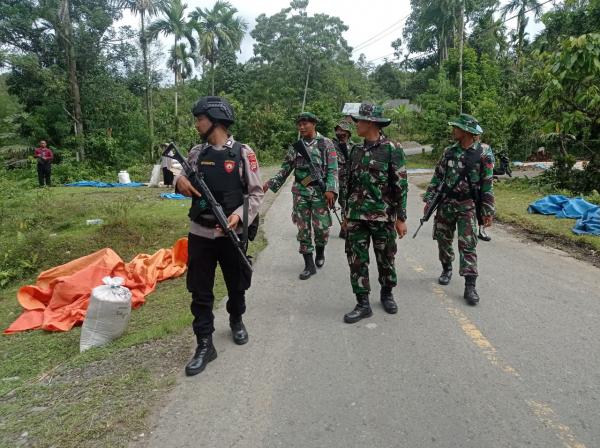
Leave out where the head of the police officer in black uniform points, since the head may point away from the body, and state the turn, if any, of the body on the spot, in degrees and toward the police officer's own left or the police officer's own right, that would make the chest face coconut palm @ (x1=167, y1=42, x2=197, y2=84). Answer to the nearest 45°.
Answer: approximately 135° to the police officer's own right

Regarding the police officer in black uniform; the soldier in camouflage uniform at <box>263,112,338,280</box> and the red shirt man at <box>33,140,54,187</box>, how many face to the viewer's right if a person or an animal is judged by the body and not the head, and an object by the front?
0

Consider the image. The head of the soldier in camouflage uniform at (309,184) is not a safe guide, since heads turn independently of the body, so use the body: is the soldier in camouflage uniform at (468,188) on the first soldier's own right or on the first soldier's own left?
on the first soldier's own left

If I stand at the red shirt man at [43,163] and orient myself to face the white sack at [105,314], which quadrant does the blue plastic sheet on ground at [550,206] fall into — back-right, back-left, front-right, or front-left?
front-left

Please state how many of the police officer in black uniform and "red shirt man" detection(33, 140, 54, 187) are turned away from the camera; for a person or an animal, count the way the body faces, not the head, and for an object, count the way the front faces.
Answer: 0

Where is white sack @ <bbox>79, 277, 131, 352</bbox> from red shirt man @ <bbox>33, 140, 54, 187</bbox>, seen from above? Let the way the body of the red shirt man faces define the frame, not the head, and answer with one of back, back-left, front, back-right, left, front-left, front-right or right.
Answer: front

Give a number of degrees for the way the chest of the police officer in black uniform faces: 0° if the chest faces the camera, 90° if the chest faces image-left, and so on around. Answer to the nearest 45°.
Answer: approximately 45°

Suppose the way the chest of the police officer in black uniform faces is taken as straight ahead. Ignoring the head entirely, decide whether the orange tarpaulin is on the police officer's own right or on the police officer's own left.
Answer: on the police officer's own right

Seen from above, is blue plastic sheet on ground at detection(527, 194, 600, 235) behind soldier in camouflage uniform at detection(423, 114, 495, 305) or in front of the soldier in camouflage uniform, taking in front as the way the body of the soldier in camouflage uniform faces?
behind

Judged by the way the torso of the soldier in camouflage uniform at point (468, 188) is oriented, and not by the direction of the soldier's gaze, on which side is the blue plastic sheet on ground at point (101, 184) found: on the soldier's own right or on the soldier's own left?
on the soldier's own right

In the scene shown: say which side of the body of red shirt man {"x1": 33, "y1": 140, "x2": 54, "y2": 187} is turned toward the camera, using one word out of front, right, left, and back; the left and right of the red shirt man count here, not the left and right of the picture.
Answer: front

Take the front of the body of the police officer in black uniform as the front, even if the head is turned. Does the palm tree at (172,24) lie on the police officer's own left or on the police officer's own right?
on the police officer's own right

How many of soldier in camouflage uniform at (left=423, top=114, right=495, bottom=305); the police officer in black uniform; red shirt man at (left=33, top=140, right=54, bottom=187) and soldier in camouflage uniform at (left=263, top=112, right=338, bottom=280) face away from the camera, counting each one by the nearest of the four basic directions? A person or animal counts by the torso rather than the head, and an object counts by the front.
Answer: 0

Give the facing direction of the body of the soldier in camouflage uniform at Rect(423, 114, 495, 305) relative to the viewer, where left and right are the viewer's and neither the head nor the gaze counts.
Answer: facing the viewer and to the left of the viewer

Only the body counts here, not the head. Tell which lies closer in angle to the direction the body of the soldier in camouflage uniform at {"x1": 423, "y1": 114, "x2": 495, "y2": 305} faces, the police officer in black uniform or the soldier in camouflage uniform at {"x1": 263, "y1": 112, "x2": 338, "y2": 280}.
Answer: the police officer in black uniform
